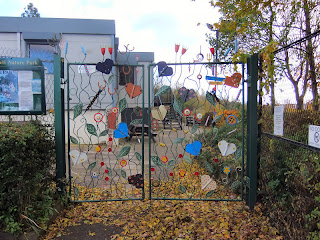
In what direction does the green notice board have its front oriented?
toward the camera

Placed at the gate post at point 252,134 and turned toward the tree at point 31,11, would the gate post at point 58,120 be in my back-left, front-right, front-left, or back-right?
front-left

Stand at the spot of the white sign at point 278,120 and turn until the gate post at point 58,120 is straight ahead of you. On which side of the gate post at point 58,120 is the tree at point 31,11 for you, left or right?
right

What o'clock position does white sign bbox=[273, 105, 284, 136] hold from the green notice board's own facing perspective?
The white sign is roughly at 10 o'clock from the green notice board.

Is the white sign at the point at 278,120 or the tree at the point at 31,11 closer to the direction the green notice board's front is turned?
the white sign

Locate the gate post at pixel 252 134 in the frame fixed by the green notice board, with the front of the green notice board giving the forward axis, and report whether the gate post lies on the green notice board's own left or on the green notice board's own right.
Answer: on the green notice board's own left

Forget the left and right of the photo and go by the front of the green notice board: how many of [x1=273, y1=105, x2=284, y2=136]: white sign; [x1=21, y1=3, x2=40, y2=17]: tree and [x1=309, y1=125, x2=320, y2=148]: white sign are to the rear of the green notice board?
1

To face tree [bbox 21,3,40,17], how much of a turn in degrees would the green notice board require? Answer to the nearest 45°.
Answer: approximately 180°
